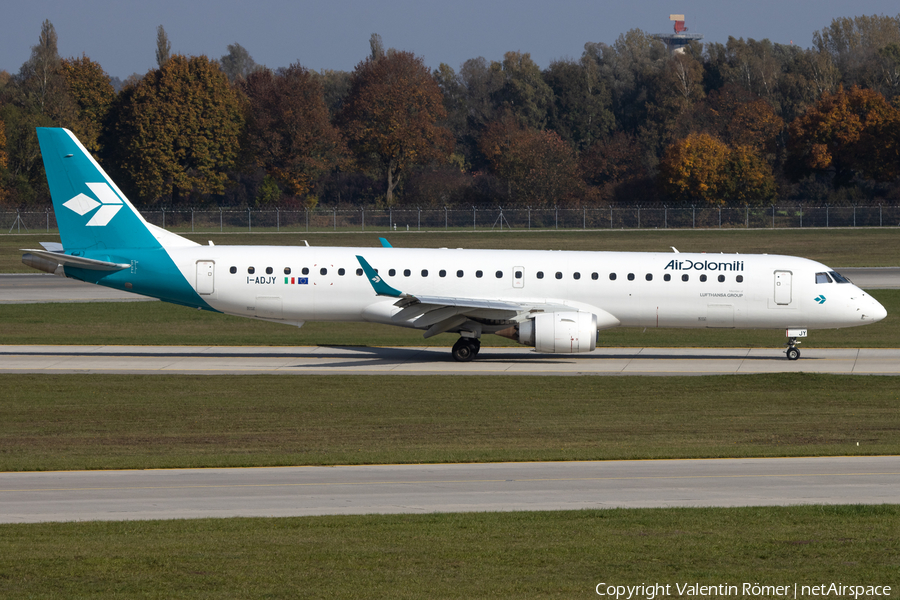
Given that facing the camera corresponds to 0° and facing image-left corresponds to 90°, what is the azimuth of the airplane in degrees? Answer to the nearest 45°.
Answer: approximately 270°
